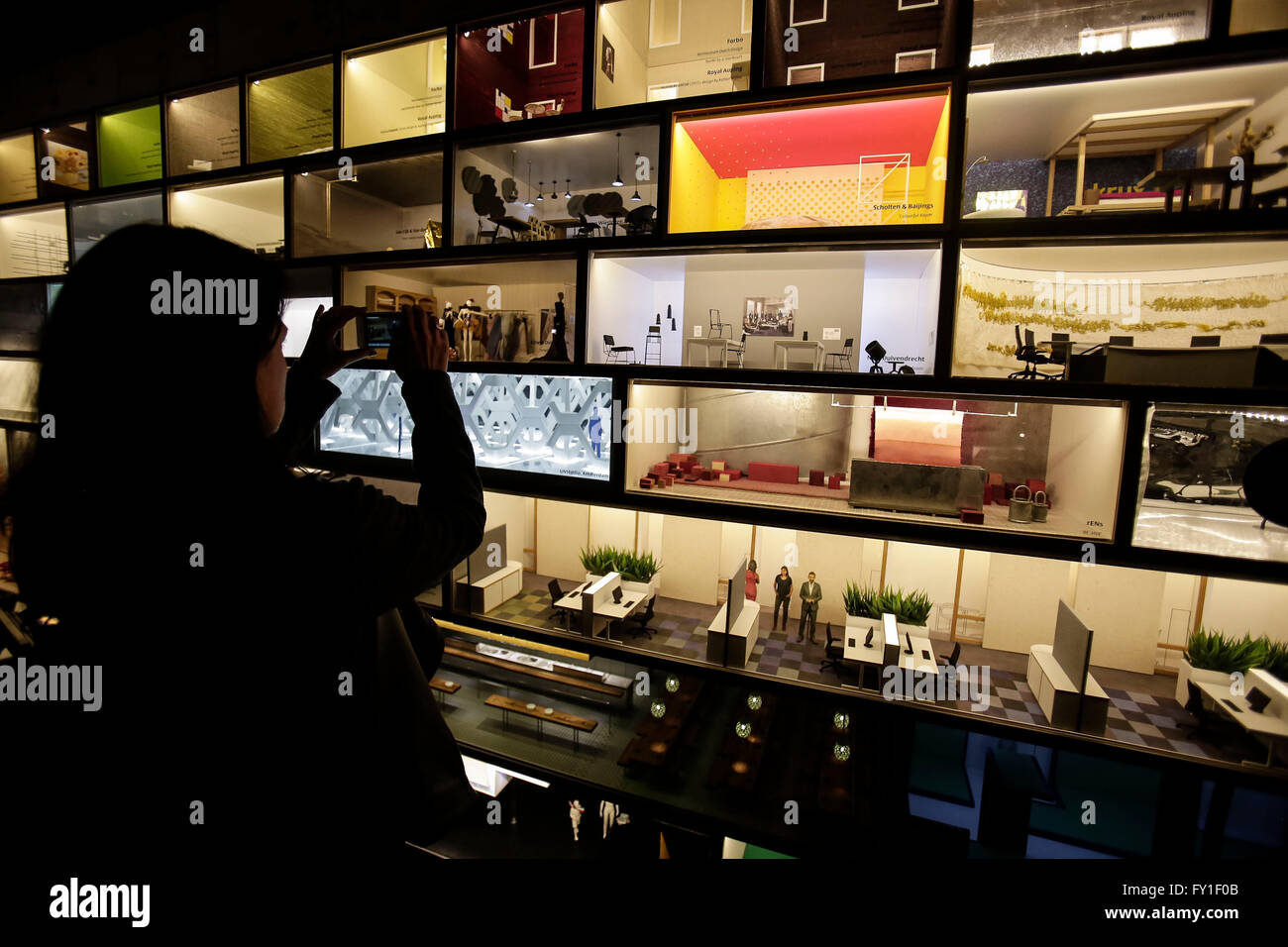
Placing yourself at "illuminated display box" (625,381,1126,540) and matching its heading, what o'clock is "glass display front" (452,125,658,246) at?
The glass display front is roughly at 3 o'clock from the illuminated display box.

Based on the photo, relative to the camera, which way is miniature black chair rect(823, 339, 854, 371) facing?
to the viewer's left

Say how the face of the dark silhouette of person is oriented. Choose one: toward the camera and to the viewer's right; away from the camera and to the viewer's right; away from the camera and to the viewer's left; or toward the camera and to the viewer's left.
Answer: away from the camera and to the viewer's right

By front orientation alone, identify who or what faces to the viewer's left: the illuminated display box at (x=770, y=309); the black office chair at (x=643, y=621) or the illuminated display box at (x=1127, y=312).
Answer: the black office chair

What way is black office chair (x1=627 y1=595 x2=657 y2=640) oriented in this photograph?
to the viewer's left

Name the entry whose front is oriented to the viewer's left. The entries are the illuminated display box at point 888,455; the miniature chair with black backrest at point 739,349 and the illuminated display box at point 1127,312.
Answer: the miniature chair with black backrest

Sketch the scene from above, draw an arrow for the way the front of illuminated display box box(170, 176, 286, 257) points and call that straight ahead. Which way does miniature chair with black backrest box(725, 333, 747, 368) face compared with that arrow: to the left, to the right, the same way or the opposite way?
to the right

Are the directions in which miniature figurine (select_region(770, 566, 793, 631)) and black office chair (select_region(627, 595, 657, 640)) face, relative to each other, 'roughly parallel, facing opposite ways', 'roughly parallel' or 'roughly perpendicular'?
roughly perpendicular

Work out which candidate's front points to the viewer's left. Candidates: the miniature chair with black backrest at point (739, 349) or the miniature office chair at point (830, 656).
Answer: the miniature chair with black backrest at point (739, 349)
